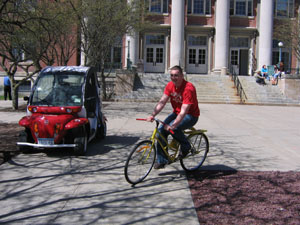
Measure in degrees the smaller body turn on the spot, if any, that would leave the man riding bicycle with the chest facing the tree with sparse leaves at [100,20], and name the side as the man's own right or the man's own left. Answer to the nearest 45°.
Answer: approximately 135° to the man's own right

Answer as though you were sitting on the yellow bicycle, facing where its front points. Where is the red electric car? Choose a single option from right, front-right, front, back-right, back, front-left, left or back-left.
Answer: right

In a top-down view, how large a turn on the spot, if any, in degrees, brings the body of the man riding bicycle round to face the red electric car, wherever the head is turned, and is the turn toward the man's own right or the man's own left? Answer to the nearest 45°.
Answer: approximately 90° to the man's own right

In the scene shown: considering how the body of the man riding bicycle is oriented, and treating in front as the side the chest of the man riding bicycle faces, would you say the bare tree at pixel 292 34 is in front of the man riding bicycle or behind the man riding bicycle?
behind
